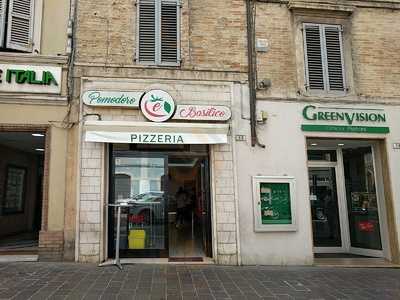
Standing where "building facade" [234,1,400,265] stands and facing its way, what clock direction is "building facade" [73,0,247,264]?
"building facade" [73,0,247,264] is roughly at 2 o'clock from "building facade" [234,1,400,265].

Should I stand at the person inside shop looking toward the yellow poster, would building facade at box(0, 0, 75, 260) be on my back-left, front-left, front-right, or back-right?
front-right

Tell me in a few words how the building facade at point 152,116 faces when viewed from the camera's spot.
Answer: facing the viewer

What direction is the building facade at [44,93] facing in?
toward the camera

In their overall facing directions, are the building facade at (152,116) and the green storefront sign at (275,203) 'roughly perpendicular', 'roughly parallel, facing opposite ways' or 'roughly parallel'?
roughly parallel

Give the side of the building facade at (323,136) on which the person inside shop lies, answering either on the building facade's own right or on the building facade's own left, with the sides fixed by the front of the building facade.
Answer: on the building facade's own right

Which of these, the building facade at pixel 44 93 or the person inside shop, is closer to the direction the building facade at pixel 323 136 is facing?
the building facade

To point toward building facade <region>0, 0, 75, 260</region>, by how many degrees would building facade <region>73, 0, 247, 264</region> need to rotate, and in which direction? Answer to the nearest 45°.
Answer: approximately 90° to its right

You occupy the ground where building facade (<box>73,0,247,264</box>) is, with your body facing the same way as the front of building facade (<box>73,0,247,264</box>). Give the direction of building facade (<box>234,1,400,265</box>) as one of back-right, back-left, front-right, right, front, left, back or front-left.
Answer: left

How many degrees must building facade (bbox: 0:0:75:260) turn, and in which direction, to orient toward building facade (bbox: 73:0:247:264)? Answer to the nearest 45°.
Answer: approximately 90° to its left

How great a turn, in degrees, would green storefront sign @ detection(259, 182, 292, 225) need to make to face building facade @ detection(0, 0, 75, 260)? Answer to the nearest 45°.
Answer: approximately 90° to its right

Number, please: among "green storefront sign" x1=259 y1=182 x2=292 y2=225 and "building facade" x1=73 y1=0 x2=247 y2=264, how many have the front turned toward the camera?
2

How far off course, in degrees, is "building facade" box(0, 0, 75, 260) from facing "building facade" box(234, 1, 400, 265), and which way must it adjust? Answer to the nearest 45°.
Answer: approximately 90° to its left

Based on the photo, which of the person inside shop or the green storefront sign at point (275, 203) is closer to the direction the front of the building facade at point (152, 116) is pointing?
the green storefront sign
